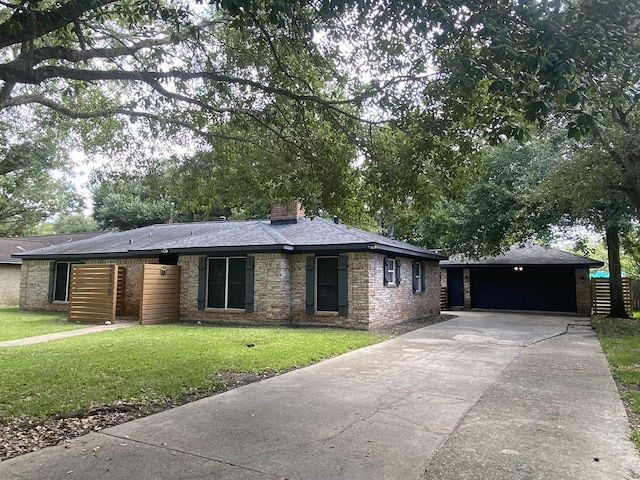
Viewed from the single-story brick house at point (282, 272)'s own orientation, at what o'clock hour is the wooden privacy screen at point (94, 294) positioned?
The wooden privacy screen is roughly at 2 o'clock from the single-story brick house.

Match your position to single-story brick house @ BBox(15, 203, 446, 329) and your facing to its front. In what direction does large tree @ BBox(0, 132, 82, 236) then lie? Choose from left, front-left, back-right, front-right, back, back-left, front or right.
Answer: right

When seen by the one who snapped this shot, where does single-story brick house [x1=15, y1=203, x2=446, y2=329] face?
facing the viewer and to the left of the viewer

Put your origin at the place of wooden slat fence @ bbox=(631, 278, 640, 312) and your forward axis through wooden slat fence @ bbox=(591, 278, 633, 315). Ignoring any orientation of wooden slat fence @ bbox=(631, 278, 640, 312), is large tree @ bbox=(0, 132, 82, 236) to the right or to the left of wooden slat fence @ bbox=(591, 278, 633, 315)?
right

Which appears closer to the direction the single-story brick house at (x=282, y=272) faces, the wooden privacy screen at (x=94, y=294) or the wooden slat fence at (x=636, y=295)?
the wooden privacy screen

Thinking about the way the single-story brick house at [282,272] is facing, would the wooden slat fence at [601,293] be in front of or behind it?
behind

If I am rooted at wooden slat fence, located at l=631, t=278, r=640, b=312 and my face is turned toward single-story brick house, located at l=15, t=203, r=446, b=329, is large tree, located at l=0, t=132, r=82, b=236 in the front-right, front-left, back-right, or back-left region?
front-right

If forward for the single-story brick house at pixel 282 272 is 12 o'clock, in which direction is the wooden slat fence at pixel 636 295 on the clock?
The wooden slat fence is roughly at 7 o'clock from the single-story brick house.
